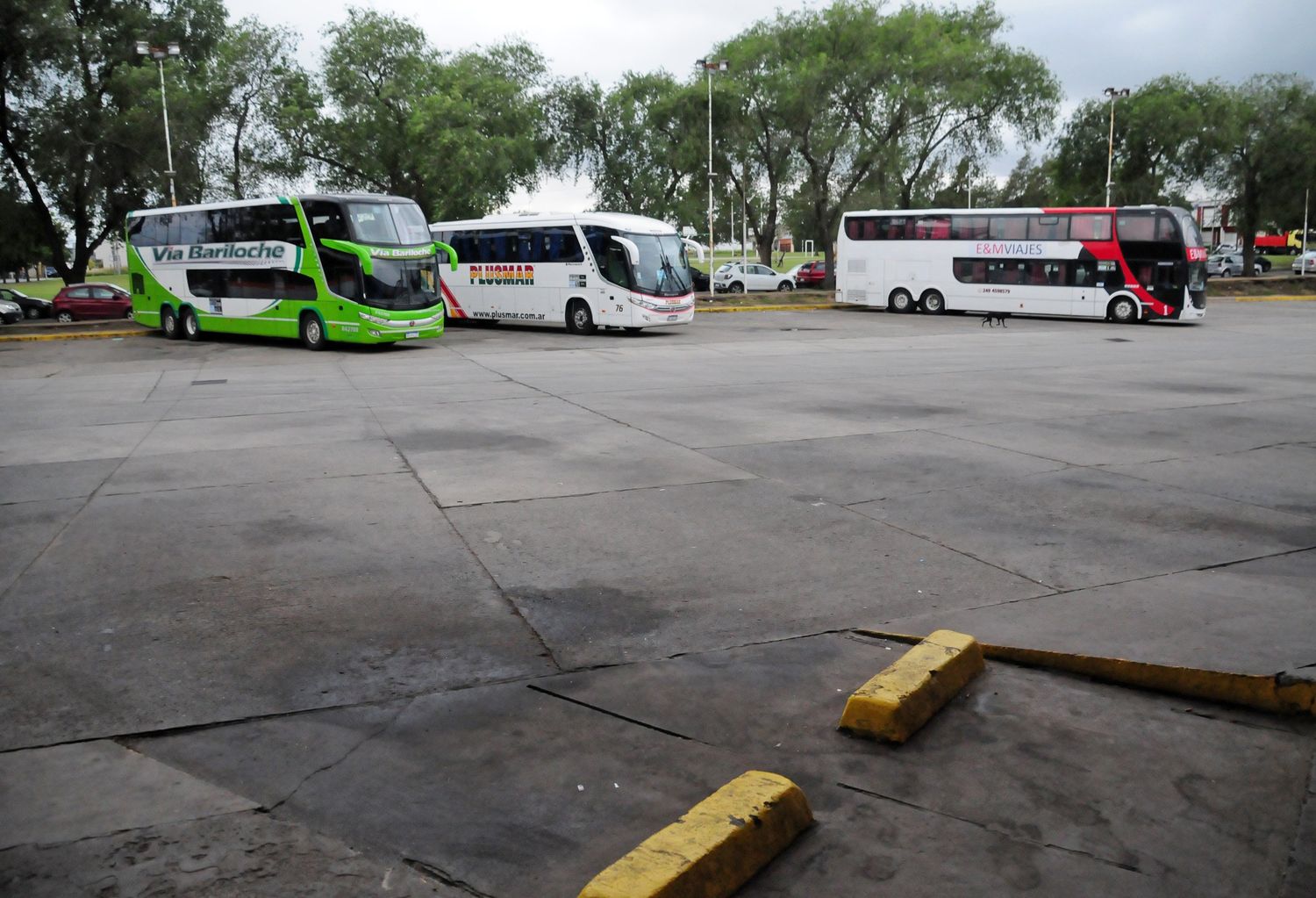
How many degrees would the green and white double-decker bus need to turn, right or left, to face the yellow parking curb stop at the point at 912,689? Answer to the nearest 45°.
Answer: approximately 45° to its right

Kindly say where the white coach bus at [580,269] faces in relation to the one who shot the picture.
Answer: facing the viewer and to the right of the viewer

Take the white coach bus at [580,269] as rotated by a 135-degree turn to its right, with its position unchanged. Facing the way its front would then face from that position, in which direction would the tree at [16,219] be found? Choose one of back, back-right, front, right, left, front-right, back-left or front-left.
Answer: front-right

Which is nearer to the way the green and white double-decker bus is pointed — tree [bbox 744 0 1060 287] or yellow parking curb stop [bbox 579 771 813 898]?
the yellow parking curb stop

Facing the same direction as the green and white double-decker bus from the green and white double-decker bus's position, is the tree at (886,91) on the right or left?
on its left

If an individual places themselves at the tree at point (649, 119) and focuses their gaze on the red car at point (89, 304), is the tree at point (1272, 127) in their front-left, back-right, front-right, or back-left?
back-left

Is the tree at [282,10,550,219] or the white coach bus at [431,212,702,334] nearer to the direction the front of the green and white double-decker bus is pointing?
the white coach bus

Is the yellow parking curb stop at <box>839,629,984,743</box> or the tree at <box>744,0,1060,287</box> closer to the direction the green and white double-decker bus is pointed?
the yellow parking curb stop

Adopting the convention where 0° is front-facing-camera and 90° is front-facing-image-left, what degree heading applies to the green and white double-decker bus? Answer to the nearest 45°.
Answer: approximately 315°

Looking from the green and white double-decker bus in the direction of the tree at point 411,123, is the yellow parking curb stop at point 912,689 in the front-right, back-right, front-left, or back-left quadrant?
back-right

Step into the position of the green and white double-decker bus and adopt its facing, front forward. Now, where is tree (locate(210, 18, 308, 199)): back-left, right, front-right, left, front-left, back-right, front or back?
back-left

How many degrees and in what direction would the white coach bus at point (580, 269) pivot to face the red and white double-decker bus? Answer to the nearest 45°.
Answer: approximately 45° to its left

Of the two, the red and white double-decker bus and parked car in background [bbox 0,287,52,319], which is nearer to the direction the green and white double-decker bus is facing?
the red and white double-decker bus

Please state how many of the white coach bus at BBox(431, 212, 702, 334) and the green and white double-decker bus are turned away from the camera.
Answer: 0

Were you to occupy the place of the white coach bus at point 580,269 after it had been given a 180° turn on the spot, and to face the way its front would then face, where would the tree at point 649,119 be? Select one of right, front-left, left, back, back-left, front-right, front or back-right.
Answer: front-right

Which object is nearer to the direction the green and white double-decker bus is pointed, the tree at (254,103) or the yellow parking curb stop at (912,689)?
the yellow parking curb stop
